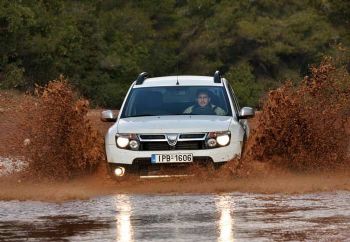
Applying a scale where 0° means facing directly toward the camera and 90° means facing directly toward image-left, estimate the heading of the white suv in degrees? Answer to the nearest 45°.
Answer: approximately 0°
